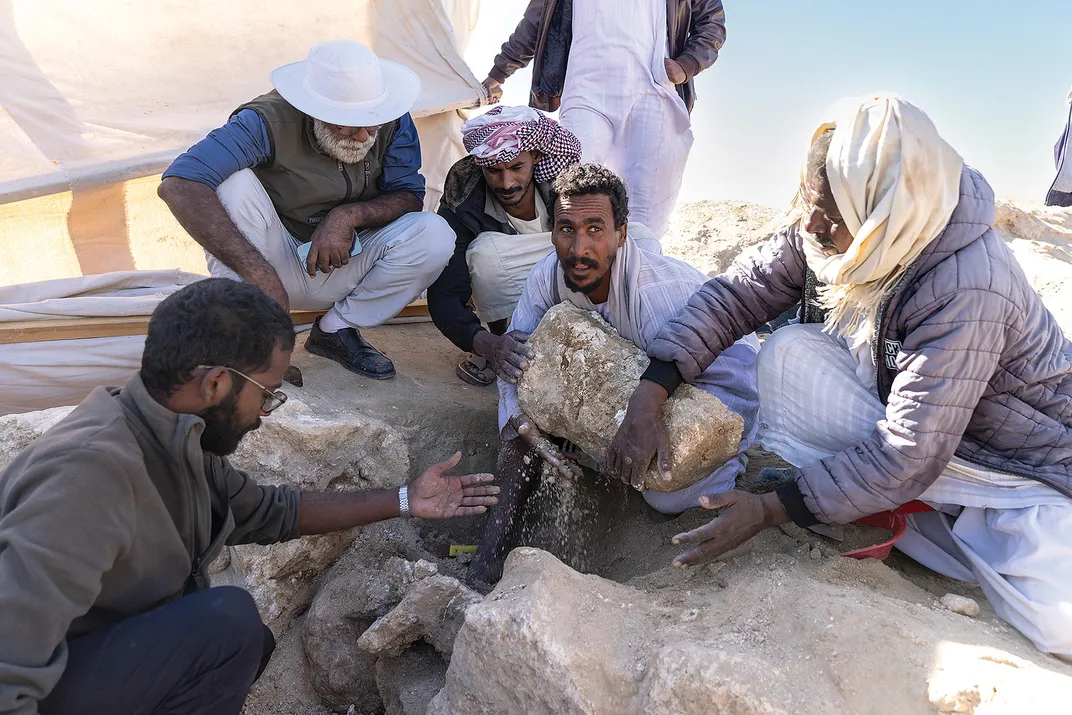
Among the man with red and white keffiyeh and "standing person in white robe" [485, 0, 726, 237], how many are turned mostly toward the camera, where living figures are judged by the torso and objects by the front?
2

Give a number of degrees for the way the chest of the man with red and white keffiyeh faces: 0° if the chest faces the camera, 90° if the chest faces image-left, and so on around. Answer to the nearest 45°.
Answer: approximately 0°

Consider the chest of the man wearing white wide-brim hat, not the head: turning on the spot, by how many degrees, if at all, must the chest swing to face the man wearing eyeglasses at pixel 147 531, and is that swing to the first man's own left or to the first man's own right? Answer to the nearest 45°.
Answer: approximately 45° to the first man's own right

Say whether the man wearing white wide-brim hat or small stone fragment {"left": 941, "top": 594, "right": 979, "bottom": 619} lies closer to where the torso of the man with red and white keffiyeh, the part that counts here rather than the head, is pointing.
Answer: the small stone fragment

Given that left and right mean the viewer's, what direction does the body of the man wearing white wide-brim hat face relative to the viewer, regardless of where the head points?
facing the viewer and to the right of the viewer

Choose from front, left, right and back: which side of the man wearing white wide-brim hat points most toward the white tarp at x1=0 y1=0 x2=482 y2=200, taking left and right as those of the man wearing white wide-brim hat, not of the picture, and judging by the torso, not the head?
back

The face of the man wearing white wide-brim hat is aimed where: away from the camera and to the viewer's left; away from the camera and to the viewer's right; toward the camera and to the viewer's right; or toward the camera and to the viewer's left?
toward the camera and to the viewer's right

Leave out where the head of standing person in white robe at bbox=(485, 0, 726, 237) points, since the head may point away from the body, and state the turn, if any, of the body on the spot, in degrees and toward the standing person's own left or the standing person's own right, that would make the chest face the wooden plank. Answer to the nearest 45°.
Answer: approximately 45° to the standing person's own right

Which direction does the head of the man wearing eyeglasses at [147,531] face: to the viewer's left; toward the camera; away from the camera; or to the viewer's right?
to the viewer's right

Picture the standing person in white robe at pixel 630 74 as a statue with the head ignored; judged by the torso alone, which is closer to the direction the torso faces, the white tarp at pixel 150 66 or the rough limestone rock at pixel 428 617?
the rough limestone rock
